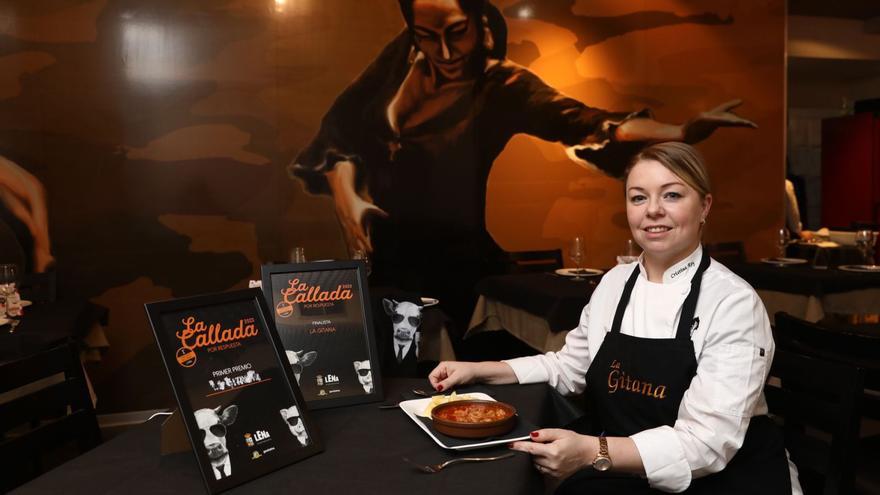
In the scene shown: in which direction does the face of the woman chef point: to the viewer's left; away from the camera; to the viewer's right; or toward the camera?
toward the camera

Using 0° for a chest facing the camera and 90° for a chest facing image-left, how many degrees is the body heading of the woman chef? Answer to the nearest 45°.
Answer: approximately 45°

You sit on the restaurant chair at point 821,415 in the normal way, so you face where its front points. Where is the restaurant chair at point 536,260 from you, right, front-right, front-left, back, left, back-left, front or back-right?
right

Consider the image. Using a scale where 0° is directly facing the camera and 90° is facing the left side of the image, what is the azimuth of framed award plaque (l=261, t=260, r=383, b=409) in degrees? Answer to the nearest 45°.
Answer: approximately 0°

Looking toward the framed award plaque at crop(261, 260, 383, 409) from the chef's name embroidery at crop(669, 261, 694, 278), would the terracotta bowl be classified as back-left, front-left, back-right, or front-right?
front-left
